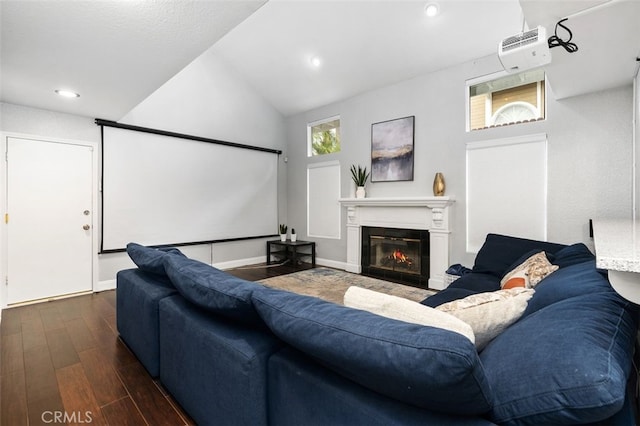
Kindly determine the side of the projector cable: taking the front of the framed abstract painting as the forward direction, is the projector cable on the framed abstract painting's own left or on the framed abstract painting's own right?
on the framed abstract painting's own left

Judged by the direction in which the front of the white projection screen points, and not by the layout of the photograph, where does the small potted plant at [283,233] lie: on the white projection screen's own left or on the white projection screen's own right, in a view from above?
on the white projection screen's own left

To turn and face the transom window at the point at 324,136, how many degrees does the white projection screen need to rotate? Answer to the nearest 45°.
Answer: approximately 45° to its left

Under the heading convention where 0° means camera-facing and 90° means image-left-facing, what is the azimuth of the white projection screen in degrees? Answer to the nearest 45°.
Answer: approximately 315°

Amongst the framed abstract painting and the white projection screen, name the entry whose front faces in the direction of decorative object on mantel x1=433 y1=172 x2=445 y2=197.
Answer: the white projection screen

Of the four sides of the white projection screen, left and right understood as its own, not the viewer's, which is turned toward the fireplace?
front

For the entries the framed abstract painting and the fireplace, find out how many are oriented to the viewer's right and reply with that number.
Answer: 0

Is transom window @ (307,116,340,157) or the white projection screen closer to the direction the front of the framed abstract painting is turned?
the white projection screen

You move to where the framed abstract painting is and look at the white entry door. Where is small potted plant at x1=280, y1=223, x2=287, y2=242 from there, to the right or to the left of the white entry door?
right

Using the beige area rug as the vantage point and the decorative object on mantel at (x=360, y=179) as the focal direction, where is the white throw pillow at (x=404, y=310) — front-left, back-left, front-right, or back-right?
back-right
